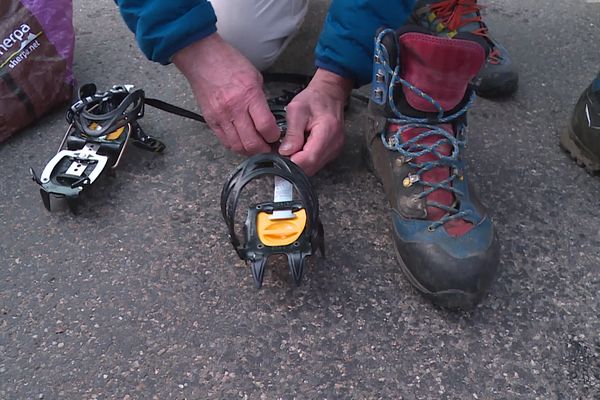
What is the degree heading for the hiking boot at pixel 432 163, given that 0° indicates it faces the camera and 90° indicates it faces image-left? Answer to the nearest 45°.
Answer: approximately 315°

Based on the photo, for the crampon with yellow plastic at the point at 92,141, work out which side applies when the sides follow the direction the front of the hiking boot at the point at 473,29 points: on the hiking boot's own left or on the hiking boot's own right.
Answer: on the hiking boot's own right

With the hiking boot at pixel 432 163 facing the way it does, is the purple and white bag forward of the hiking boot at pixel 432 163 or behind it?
behind

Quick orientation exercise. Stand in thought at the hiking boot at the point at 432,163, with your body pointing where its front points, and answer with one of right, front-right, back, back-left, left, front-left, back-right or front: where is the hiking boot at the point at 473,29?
back-left

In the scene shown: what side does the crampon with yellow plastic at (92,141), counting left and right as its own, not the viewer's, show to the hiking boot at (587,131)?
left

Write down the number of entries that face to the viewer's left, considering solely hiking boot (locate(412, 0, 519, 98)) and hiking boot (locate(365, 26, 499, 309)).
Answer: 0

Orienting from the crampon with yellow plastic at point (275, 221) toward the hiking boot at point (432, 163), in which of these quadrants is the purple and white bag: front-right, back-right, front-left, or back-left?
back-left

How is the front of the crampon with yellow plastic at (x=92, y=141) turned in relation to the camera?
facing the viewer and to the left of the viewer

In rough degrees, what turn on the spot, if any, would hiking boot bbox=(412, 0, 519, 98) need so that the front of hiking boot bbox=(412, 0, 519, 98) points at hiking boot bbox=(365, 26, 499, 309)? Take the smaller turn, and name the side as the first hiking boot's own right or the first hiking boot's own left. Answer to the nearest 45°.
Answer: approximately 45° to the first hiking boot's own right
